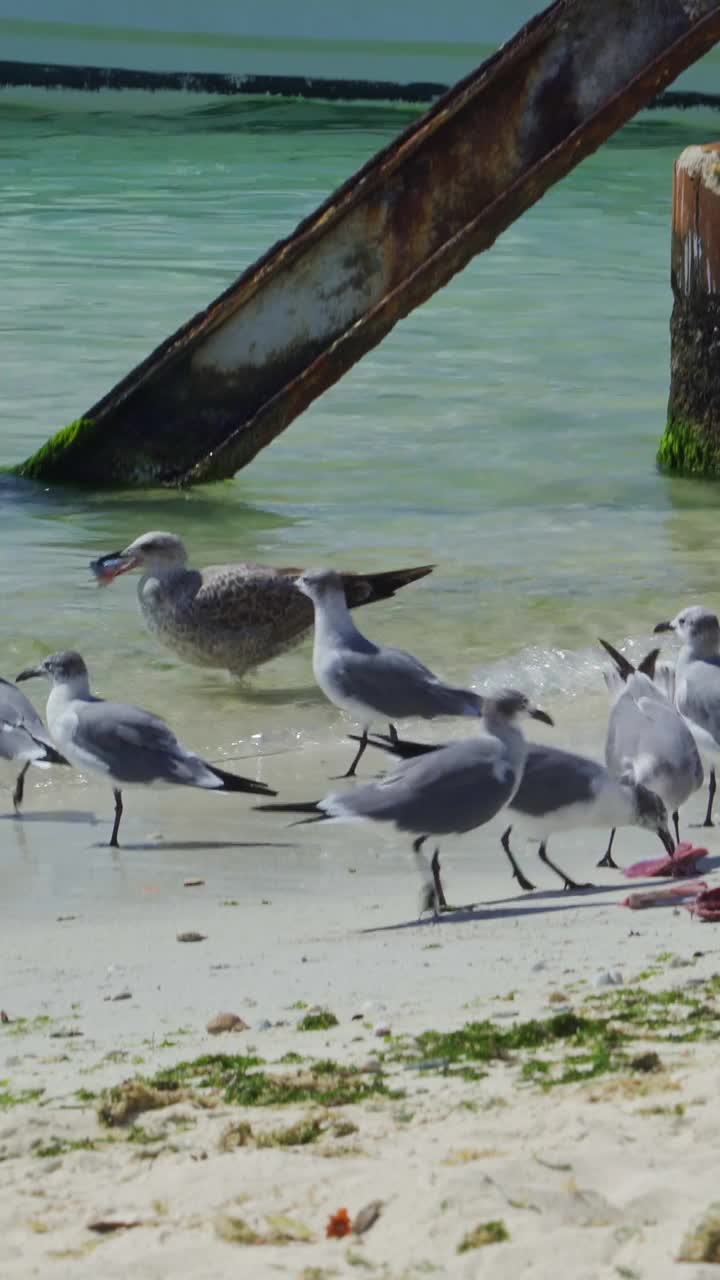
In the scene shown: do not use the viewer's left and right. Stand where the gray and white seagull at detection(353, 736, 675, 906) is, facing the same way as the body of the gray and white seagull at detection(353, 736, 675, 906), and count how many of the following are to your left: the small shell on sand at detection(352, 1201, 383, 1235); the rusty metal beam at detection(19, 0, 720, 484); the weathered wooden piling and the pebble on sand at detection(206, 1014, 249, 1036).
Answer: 2

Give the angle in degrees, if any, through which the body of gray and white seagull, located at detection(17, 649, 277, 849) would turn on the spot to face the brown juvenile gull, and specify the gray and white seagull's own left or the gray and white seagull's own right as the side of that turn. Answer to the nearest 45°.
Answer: approximately 90° to the gray and white seagull's own right

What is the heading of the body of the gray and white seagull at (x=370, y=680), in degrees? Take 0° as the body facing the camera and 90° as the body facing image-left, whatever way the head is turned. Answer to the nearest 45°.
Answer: approximately 90°

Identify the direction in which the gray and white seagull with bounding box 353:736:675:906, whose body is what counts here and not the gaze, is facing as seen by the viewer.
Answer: to the viewer's right

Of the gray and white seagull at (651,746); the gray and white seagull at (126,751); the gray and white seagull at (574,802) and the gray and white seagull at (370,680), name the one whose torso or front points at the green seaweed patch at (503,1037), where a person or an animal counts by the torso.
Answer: the gray and white seagull at (651,746)

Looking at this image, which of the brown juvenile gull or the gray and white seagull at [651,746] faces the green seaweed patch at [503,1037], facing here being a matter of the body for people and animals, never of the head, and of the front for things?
the gray and white seagull

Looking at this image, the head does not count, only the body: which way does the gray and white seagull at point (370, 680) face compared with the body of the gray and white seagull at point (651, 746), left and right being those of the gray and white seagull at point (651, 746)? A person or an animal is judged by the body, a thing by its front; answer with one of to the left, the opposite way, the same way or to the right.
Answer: to the right

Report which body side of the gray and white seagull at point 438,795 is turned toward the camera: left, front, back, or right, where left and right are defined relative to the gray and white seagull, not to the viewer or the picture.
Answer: right

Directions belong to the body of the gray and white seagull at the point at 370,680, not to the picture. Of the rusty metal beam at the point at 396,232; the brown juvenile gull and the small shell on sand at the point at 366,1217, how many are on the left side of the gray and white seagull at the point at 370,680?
1

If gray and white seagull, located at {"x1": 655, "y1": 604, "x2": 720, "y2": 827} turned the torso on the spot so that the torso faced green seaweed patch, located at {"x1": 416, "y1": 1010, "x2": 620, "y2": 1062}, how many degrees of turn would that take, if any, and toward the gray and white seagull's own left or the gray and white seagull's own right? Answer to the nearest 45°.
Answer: approximately 90° to the gray and white seagull's own left

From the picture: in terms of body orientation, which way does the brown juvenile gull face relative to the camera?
to the viewer's left

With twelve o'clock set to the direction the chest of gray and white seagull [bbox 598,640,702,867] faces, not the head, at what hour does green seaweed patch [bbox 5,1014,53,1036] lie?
The green seaweed patch is roughly at 1 o'clock from the gray and white seagull.

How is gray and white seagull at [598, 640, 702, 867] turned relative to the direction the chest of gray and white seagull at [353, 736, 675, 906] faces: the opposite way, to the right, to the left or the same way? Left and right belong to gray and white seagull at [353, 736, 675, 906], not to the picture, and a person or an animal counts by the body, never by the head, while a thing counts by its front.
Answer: to the right

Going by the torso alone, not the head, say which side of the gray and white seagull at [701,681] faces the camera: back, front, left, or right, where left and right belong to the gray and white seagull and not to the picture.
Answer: left
